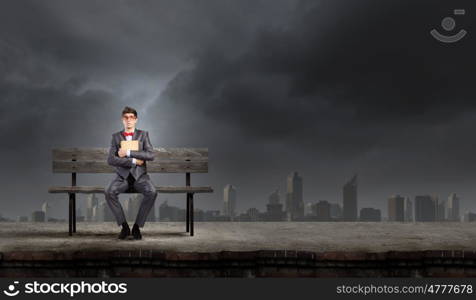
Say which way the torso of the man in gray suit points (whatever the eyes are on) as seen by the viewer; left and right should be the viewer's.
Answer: facing the viewer

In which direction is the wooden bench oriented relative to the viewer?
toward the camera
